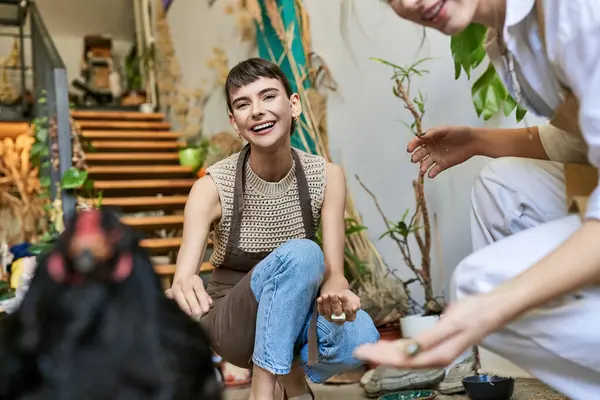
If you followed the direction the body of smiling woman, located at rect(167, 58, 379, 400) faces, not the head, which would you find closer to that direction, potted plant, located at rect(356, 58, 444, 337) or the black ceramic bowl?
the black ceramic bowl

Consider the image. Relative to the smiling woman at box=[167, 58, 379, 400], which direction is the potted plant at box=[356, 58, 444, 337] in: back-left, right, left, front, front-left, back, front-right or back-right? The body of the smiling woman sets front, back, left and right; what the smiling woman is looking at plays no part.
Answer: back-left

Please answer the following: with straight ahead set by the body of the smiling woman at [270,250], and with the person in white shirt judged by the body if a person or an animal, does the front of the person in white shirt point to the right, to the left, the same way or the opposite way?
to the right

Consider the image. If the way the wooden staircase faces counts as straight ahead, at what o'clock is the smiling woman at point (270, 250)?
The smiling woman is roughly at 12 o'clock from the wooden staircase.

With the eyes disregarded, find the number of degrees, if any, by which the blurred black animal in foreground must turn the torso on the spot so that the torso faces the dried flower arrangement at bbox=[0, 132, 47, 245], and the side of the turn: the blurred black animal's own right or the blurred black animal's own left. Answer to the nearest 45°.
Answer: approximately 180°

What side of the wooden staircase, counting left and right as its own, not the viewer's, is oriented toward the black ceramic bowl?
front

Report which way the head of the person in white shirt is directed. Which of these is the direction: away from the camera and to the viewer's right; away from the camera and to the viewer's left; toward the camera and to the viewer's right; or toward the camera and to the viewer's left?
toward the camera and to the viewer's left

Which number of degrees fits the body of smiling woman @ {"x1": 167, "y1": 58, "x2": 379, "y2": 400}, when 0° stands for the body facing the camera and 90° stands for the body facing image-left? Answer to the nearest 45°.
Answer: approximately 0°
